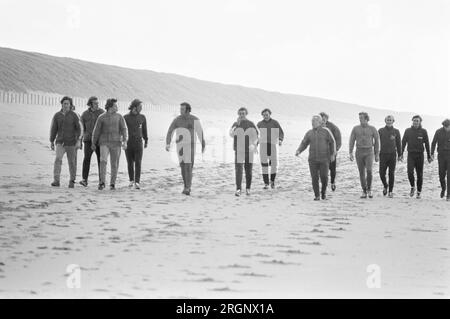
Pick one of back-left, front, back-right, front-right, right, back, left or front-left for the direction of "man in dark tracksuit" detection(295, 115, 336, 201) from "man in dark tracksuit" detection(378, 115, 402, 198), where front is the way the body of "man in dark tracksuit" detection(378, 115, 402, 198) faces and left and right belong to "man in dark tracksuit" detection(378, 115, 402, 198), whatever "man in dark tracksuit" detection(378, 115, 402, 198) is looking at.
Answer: front-right

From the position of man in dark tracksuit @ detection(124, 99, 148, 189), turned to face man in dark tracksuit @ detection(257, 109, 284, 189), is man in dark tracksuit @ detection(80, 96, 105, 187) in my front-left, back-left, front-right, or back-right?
back-left

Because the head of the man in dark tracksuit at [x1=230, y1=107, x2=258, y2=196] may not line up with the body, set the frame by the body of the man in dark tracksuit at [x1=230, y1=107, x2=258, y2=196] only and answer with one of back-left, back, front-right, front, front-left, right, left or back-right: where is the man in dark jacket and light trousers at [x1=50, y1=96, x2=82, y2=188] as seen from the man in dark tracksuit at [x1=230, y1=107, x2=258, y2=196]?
right

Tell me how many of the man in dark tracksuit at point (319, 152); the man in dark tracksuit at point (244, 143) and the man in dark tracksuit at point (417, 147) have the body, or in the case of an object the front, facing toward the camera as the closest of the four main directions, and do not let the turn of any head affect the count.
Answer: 3

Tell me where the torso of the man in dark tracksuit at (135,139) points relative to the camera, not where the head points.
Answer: toward the camera

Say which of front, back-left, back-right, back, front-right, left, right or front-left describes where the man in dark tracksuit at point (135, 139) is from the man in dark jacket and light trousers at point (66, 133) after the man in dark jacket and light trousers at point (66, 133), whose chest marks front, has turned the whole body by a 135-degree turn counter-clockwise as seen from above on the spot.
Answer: front-right

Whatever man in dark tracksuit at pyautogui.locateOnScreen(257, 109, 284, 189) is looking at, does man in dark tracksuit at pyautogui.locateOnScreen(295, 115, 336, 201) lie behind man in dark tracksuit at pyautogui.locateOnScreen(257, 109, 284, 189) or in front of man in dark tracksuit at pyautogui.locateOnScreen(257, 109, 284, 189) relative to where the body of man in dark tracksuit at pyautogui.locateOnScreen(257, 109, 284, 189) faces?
in front

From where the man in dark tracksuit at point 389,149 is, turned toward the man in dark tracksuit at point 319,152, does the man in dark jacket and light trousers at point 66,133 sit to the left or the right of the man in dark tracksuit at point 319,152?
right

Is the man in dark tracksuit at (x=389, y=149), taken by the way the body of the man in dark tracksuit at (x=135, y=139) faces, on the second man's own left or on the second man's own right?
on the second man's own left

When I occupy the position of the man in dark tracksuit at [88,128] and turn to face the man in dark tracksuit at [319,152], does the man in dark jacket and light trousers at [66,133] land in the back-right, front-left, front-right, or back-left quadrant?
back-right

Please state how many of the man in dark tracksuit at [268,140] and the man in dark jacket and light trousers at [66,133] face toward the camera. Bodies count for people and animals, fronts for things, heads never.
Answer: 2

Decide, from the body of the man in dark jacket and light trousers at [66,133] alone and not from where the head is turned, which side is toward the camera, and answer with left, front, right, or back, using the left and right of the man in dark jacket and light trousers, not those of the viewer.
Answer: front

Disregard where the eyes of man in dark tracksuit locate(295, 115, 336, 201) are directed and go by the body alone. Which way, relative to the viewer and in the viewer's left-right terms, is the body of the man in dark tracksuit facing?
facing the viewer
